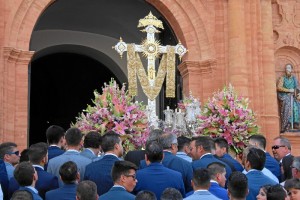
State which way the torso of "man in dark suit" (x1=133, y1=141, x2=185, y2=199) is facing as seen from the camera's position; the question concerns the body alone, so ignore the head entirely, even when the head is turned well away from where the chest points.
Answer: away from the camera

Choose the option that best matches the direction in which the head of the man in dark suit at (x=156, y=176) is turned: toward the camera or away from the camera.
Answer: away from the camera

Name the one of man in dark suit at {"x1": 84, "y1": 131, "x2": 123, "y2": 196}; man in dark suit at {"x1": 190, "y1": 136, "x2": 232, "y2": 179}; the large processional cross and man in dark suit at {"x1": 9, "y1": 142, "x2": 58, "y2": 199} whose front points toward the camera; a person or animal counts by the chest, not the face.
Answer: the large processional cross

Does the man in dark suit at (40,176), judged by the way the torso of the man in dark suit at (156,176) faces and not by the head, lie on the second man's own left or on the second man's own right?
on the second man's own left

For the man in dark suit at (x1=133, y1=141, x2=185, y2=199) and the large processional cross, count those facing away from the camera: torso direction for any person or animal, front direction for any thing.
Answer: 1

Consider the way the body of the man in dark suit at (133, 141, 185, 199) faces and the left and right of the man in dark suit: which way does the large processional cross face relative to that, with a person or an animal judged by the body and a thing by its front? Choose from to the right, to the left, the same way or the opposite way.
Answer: the opposite way
